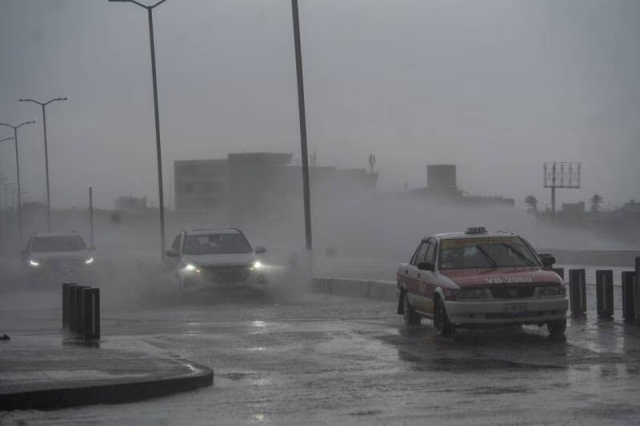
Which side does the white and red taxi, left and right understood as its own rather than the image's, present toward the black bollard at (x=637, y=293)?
left

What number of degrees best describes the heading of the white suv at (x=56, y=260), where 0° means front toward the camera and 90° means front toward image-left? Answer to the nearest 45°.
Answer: approximately 0°

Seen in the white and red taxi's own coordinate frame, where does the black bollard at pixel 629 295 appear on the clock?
The black bollard is roughly at 9 o'clock from the white and red taxi.

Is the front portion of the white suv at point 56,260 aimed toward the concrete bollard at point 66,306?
yes

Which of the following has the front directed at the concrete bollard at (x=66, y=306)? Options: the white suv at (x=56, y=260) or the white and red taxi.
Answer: the white suv

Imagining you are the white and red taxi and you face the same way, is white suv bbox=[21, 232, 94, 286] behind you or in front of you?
behind

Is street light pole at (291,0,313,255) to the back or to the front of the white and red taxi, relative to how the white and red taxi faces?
to the back

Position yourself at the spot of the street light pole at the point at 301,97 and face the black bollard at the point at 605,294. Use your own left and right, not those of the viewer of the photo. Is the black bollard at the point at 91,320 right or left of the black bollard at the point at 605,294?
right

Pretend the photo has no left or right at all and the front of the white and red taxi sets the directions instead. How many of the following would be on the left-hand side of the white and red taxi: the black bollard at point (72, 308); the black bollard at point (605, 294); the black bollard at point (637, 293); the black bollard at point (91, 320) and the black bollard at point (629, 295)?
3

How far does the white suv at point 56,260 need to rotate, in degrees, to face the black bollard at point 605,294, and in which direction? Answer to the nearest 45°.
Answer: approximately 45° to its left
